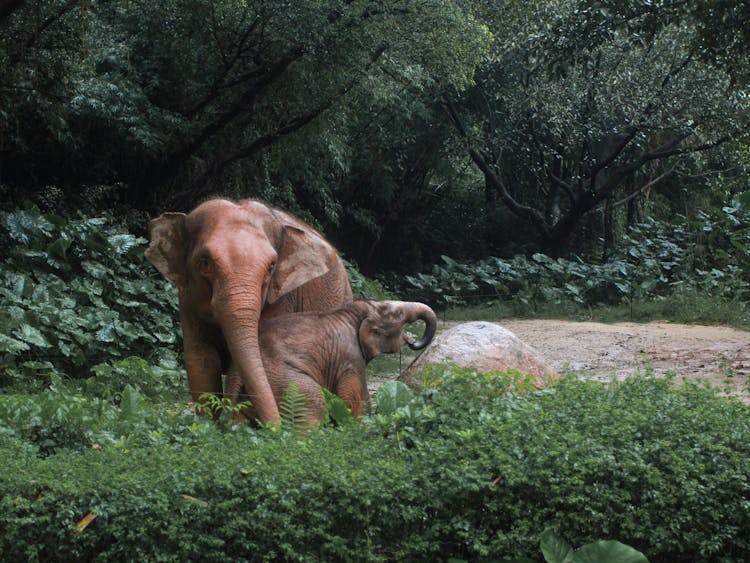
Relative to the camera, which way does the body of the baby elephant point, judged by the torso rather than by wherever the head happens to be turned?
to the viewer's right

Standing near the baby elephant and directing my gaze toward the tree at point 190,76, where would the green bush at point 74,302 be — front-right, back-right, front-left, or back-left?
front-left

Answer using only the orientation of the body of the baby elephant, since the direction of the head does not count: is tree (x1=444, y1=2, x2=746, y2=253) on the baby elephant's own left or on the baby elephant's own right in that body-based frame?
on the baby elephant's own left

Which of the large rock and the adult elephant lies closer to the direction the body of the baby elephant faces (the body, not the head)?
the large rock

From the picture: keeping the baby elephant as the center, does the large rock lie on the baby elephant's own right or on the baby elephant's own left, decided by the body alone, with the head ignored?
on the baby elephant's own left

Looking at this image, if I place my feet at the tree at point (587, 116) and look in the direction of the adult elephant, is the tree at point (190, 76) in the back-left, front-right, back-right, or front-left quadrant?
front-right

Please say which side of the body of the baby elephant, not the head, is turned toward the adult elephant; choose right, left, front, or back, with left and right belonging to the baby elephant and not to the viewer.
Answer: back

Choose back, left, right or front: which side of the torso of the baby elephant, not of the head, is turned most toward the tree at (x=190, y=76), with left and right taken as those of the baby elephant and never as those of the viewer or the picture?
left

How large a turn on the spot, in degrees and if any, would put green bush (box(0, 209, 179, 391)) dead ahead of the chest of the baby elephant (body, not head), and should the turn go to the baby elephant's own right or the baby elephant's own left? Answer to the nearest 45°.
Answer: approximately 135° to the baby elephant's own left

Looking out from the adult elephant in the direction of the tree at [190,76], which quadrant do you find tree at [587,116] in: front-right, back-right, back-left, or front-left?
front-right
